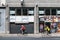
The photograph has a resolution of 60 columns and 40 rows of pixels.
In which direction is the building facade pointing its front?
toward the camera
